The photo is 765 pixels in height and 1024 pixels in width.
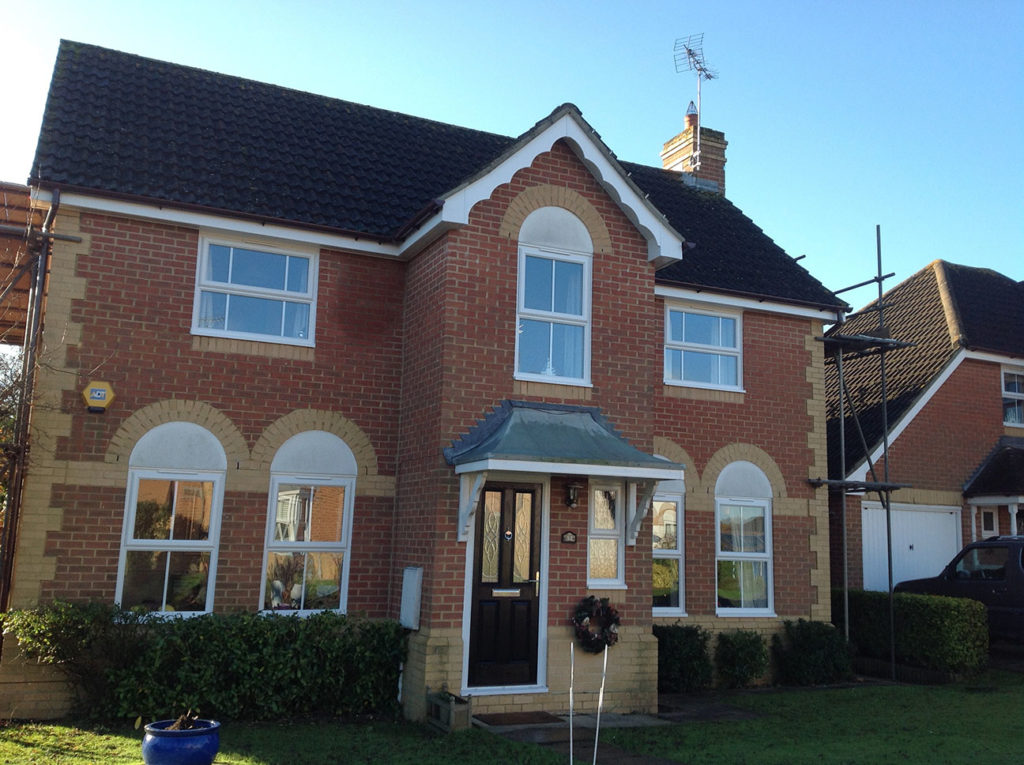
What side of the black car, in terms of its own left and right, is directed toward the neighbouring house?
right

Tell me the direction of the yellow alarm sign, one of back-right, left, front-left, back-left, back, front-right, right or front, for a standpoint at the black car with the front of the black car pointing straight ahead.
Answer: front-left

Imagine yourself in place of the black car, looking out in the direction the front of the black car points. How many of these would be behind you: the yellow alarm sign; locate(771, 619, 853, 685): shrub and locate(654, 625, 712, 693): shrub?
0

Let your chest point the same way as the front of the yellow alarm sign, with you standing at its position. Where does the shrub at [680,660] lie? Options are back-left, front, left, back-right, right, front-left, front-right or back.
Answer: left

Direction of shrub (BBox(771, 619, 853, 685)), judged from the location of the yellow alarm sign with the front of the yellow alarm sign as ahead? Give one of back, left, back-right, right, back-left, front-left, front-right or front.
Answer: left

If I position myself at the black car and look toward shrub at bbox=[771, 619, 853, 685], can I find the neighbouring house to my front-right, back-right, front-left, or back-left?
back-right

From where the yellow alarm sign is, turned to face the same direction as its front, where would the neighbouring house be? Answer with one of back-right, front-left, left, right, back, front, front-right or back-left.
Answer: left

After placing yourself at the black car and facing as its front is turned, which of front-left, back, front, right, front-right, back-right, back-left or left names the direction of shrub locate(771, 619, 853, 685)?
front-left

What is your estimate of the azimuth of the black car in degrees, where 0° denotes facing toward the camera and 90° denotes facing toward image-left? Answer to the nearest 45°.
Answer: approximately 90°

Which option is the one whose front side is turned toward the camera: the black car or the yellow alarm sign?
the yellow alarm sign

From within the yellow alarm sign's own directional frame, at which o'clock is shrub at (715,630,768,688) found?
The shrub is roughly at 9 o'clock from the yellow alarm sign.

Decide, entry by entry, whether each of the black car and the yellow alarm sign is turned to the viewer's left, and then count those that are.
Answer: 1

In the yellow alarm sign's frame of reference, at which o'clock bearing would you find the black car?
The black car is roughly at 9 o'clock from the yellow alarm sign.

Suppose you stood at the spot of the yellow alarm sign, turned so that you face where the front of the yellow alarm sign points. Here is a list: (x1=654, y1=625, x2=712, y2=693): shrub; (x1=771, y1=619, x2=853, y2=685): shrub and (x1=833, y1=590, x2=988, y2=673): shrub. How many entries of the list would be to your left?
3

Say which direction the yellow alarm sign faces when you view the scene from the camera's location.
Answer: facing the viewer
